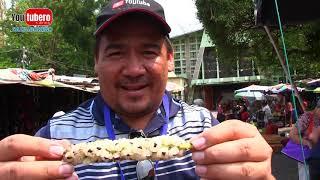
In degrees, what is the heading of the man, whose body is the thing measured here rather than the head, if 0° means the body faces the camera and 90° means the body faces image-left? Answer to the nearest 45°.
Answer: approximately 0°

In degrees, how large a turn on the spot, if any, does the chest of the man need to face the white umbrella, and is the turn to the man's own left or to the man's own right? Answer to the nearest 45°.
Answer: approximately 180°

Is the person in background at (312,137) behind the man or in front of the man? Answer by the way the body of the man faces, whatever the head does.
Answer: behind

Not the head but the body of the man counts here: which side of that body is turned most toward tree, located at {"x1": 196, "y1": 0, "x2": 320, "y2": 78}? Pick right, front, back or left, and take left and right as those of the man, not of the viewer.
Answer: back
